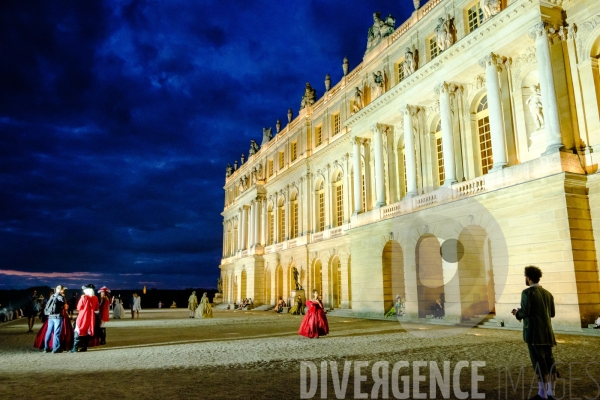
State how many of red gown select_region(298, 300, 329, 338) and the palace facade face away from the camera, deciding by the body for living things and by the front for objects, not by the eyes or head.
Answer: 0

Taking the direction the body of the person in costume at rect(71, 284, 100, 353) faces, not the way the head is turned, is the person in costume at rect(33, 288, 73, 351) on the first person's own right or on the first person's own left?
on the first person's own left

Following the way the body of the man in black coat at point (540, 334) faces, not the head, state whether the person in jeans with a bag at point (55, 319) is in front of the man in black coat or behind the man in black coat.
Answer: in front

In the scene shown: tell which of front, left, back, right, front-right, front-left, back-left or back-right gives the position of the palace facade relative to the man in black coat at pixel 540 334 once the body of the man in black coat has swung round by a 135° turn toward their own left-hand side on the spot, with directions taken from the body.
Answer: back

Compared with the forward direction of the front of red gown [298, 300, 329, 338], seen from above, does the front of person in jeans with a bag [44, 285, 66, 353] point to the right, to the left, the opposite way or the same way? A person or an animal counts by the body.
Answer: the opposite way

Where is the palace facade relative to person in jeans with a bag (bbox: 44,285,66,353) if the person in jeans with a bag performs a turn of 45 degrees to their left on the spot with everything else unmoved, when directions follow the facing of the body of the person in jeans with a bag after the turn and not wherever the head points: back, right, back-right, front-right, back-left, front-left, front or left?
right

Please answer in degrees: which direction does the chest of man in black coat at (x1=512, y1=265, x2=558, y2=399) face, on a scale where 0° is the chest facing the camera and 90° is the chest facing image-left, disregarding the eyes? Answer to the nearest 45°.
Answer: approximately 135°

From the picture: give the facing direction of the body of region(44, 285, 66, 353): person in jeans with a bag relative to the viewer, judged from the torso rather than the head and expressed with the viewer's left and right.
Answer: facing away from the viewer and to the right of the viewer

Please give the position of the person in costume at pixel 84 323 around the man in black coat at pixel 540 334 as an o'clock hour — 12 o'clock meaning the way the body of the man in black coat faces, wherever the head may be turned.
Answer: The person in costume is roughly at 11 o'clock from the man in black coat.
